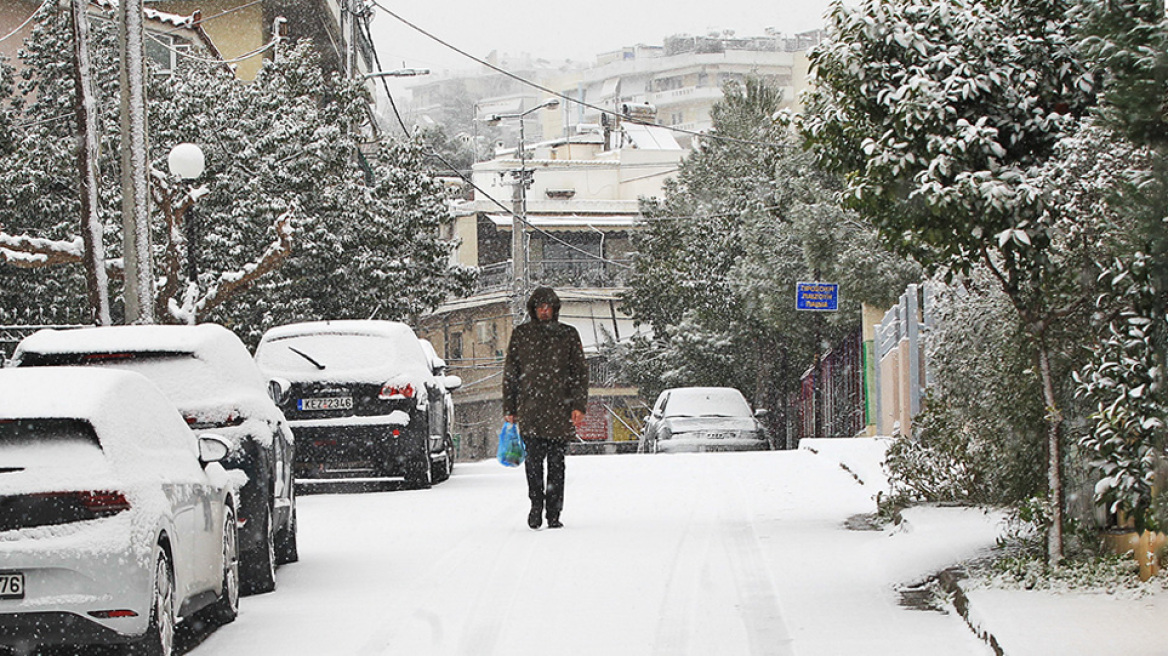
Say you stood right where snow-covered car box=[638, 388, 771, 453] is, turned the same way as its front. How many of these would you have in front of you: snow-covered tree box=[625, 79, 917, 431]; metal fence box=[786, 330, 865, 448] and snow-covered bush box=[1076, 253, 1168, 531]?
1

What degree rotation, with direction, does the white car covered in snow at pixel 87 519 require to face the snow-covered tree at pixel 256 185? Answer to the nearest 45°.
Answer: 0° — it already faces it

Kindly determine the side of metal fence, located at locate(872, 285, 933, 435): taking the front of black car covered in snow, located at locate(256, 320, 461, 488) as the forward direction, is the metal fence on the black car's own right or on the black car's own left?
on the black car's own right

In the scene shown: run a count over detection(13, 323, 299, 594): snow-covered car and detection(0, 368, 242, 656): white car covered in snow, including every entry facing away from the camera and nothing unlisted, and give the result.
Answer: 2

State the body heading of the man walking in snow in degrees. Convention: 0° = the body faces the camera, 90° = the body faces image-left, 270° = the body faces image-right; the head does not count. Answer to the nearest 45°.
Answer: approximately 0°

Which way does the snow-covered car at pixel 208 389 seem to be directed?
away from the camera

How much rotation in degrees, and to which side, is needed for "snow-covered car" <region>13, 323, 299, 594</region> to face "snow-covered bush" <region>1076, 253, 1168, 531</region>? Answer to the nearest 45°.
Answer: approximately 135° to its right

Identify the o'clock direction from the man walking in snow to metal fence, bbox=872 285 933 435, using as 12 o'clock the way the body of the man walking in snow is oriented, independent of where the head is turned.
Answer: The metal fence is roughly at 7 o'clock from the man walking in snow.

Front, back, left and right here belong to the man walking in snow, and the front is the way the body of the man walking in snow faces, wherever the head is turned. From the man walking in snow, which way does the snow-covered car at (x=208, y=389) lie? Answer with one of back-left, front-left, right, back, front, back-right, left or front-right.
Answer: front-right

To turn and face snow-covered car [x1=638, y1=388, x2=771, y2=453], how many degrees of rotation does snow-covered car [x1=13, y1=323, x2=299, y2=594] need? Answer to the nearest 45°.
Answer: approximately 45° to its right

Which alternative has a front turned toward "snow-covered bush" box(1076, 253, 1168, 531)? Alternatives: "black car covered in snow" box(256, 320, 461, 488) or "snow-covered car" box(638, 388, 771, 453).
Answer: the snow-covered car

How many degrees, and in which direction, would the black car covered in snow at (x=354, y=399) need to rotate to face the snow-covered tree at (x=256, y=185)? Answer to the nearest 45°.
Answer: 0° — it already faces it

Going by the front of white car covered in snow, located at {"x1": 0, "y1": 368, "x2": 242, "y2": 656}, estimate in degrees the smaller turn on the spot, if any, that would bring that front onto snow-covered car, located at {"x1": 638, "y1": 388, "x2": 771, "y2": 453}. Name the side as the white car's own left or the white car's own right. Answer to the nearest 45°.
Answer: approximately 45° to the white car's own right

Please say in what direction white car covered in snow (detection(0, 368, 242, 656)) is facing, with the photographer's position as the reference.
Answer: facing away from the viewer
